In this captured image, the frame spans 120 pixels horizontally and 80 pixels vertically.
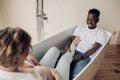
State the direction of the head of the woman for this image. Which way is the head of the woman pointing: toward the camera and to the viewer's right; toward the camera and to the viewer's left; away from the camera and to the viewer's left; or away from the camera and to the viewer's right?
away from the camera and to the viewer's right

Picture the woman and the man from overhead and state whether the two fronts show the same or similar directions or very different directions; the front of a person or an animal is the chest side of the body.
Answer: very different directions

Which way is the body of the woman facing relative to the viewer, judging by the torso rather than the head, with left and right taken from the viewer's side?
facing away from the viewer and to the right of the viewer

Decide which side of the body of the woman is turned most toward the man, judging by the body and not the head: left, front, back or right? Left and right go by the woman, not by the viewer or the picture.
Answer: front

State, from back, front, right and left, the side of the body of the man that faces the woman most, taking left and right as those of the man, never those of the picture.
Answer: front

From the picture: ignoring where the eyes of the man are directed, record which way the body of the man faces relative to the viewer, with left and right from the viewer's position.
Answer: facing the viewer and to the left of the viewer
